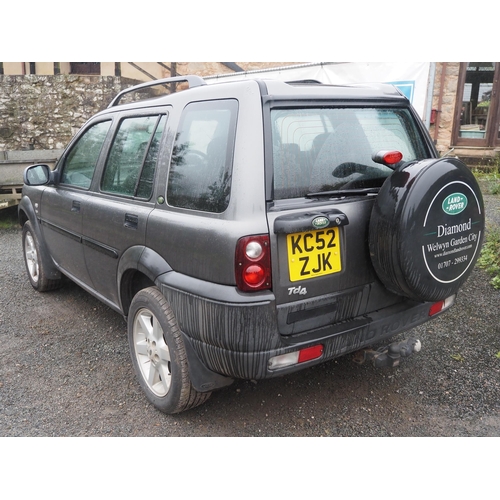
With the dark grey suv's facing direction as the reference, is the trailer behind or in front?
in front

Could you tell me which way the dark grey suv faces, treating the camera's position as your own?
facing away from the viewer and to the left of the viewer
